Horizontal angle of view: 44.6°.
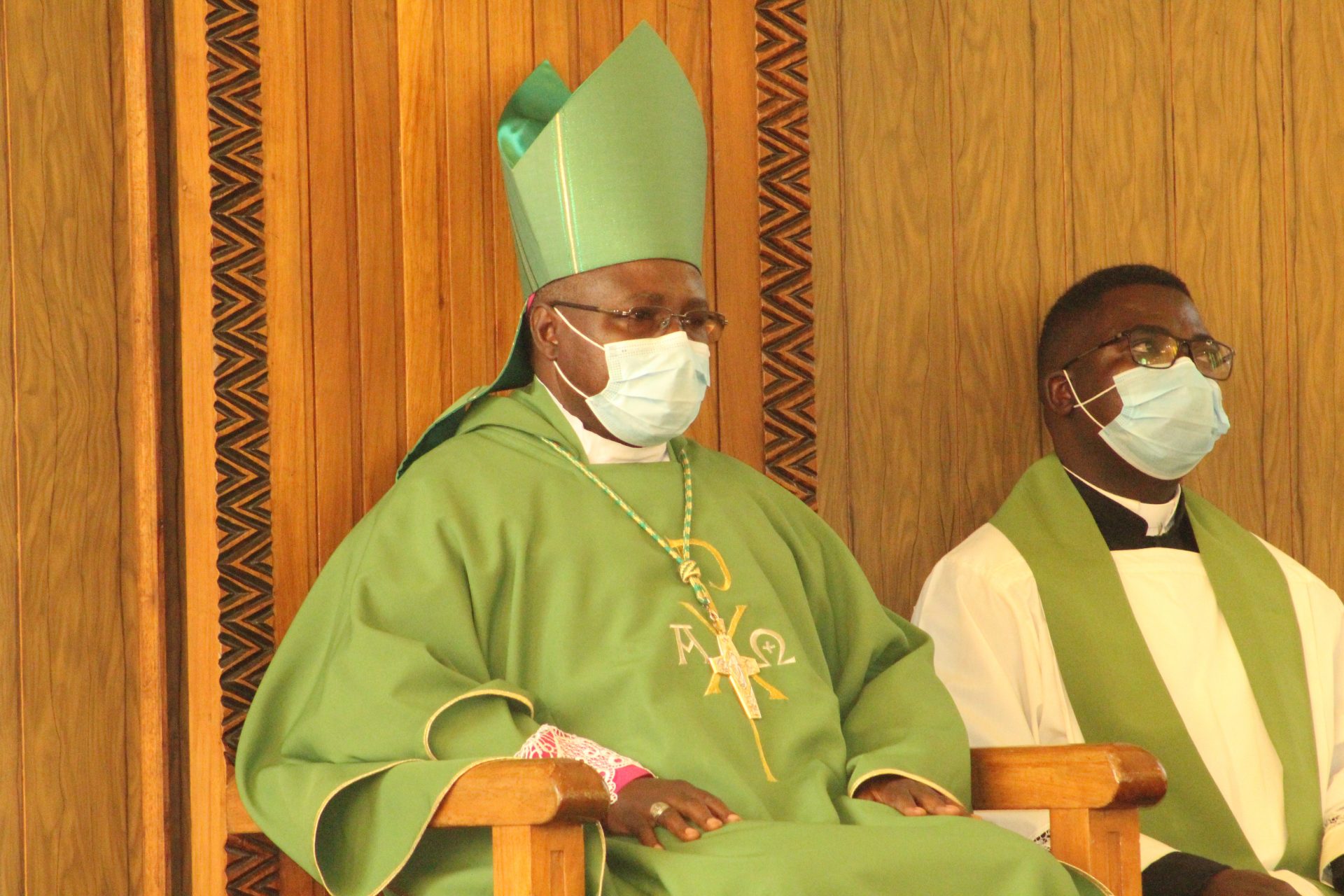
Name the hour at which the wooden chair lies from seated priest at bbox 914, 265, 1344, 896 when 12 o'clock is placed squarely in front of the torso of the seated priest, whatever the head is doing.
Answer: The wooden chair is roughly at 2 o'clock from the seated priest.

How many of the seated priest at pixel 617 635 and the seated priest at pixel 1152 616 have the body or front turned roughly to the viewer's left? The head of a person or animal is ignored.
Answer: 0

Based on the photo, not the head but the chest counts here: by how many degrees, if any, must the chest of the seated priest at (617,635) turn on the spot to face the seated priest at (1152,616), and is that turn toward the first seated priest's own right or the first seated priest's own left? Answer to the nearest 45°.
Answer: approximately 90° to the first seated priest's own left

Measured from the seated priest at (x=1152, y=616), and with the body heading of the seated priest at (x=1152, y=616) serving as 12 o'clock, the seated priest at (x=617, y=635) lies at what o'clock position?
the seated priest at (x=617, y=635) is roughly at 3 o'clock from the seated priest at (x=1152, y=616).

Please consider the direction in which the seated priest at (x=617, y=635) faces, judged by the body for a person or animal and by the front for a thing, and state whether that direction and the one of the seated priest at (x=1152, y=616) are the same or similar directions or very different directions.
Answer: same or similar directions

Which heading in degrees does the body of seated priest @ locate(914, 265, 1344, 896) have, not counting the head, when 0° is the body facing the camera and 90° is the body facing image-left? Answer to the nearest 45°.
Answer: approximately 315°

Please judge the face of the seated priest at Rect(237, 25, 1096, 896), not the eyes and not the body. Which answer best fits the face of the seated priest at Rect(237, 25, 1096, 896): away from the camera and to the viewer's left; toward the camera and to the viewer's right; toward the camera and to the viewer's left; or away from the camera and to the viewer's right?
toward the camera and to the viewer's right

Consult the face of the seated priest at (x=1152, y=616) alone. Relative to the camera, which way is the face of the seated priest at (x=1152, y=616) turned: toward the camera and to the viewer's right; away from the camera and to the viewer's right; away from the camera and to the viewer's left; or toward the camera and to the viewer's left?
toward the camera and to the viewer's right

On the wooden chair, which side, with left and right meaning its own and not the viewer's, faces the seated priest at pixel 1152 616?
left

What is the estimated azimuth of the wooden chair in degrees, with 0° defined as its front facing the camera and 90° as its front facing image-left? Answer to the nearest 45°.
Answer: approximately 315°
